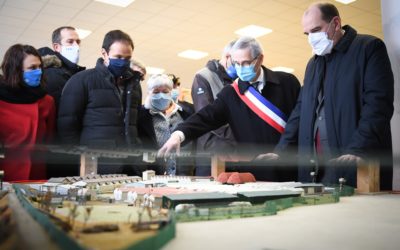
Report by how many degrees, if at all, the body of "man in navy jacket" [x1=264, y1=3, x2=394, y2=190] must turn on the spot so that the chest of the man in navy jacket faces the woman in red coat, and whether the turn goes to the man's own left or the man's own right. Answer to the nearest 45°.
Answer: approximately 45° to the man's own right

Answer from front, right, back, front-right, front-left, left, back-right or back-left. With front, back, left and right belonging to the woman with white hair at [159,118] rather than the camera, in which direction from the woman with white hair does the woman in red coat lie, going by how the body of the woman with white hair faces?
front-right

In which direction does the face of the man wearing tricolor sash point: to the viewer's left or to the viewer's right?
to the viewer's left

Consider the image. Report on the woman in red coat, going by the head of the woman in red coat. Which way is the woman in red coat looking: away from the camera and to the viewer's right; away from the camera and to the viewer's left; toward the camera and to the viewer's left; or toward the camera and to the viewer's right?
toward the camera and to the viewer's right

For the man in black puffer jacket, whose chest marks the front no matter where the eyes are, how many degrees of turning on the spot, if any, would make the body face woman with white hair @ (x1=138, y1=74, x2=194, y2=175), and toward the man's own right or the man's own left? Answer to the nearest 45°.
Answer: approximately 90° to the man's own left
